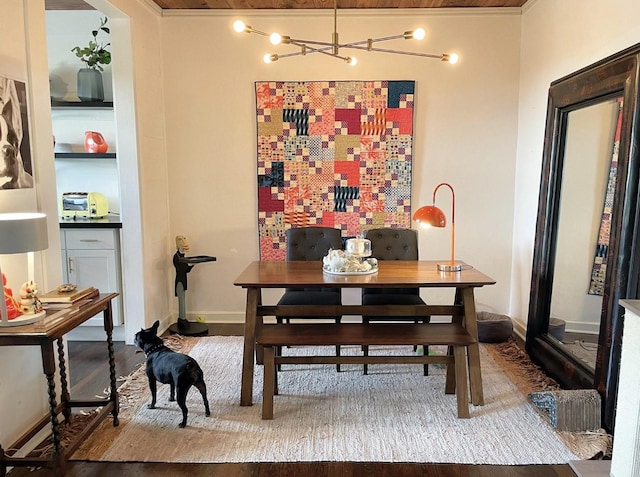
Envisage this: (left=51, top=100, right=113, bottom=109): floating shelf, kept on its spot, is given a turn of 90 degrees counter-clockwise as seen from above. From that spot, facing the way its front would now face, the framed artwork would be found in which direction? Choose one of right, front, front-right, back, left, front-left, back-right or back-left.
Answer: right

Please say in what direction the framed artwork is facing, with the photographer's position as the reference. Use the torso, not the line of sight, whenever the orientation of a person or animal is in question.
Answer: facing the viewer and to the right of the viewer

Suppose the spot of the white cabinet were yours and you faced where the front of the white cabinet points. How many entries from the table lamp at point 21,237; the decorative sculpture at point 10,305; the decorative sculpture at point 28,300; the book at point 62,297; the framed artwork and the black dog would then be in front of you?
6

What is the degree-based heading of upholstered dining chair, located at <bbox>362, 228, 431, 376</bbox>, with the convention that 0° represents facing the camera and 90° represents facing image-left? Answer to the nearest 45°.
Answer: approximately 0°

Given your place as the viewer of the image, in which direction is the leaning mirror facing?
facing the viewer and to the left of the viewer

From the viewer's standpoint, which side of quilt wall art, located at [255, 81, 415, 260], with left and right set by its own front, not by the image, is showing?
front

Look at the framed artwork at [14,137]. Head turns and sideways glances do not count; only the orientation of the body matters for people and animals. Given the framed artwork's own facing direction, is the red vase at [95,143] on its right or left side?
on its left

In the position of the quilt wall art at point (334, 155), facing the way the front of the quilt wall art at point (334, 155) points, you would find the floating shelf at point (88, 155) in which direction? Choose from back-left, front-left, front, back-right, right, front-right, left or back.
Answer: right

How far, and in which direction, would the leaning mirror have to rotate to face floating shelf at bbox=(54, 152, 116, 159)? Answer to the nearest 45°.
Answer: approximately 45° to its right

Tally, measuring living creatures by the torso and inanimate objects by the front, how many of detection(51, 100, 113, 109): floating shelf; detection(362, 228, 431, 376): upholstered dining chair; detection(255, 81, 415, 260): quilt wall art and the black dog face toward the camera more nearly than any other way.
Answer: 3

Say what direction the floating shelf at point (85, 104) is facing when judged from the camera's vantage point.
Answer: facing the viewer

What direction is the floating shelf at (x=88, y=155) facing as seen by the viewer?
toward the camera

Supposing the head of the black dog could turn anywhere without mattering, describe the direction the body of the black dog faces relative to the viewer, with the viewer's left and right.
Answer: facing away from the viewer and to the left of the viewer

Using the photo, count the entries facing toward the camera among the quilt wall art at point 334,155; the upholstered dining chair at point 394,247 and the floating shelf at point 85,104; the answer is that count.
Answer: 3

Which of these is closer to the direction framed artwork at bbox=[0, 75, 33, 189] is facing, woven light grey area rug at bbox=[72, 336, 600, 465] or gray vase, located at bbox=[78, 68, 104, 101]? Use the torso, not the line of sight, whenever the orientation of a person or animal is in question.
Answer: the woven light grey area rug

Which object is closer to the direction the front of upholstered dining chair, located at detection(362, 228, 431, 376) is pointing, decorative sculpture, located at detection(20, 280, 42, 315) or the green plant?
the decorative sculpture
